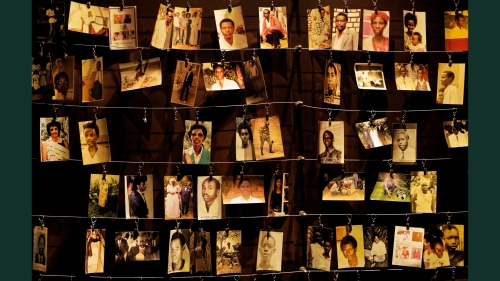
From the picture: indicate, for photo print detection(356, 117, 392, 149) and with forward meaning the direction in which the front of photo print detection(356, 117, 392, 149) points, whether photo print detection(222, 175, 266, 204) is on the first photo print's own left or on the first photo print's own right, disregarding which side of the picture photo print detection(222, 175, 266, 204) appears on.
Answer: on the first photo print's own right

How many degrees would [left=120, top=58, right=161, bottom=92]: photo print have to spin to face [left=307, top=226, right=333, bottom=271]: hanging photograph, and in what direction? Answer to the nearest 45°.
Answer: approximately 90° to its left

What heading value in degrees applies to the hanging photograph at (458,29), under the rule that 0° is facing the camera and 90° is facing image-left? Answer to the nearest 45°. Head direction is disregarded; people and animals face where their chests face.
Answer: approximately 0°

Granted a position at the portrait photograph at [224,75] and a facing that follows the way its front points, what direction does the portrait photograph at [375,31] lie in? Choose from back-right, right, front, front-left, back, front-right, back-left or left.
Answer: left

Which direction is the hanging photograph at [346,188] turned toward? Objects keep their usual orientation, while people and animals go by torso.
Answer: toward the camera

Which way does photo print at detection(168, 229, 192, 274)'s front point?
toward the camera

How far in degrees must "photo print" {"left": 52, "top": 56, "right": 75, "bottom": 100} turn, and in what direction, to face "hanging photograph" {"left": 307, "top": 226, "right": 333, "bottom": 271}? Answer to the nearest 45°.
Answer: approximately 90° to its left

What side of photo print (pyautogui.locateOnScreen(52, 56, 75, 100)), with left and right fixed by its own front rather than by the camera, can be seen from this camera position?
front

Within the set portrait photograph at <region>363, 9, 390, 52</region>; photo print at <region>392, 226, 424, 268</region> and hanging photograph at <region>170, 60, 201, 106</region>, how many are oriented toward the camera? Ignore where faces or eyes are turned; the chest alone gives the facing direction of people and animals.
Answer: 3
